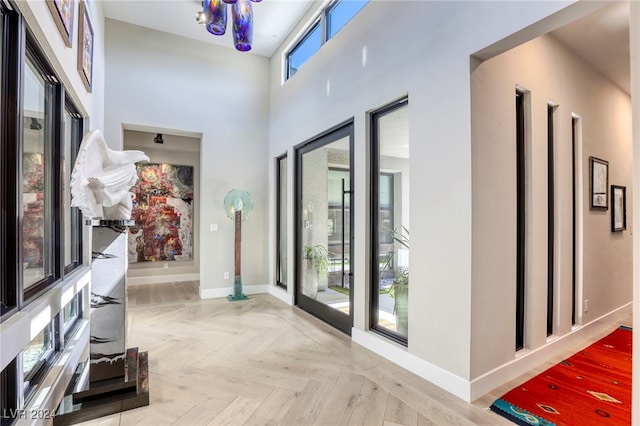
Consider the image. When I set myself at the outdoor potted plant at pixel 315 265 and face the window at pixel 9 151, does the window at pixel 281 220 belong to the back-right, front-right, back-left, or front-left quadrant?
back-right

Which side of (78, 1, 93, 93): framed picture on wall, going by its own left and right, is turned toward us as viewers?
right

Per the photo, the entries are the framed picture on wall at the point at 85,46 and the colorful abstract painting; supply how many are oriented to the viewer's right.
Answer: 1

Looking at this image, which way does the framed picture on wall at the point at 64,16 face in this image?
to the viewer's right

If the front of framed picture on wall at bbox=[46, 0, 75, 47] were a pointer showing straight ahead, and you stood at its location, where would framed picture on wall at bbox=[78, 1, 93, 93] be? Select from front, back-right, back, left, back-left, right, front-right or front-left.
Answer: left

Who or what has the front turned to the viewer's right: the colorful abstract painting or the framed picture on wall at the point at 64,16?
the framed picture on wall

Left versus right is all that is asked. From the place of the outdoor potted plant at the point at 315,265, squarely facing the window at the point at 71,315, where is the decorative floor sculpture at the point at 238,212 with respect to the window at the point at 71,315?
right

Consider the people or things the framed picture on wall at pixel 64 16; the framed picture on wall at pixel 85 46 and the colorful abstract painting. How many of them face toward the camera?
1

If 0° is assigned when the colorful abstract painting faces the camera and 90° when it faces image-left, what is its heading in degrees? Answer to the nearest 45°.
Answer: approximately 0°

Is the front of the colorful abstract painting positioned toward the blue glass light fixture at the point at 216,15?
yes

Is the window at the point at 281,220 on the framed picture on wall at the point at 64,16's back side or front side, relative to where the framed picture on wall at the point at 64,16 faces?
on the front side

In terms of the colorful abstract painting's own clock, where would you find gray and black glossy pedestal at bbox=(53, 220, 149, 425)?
The gray and black glossy pedestal is roughly at 12 o'clock from the colorful abstract painting.
